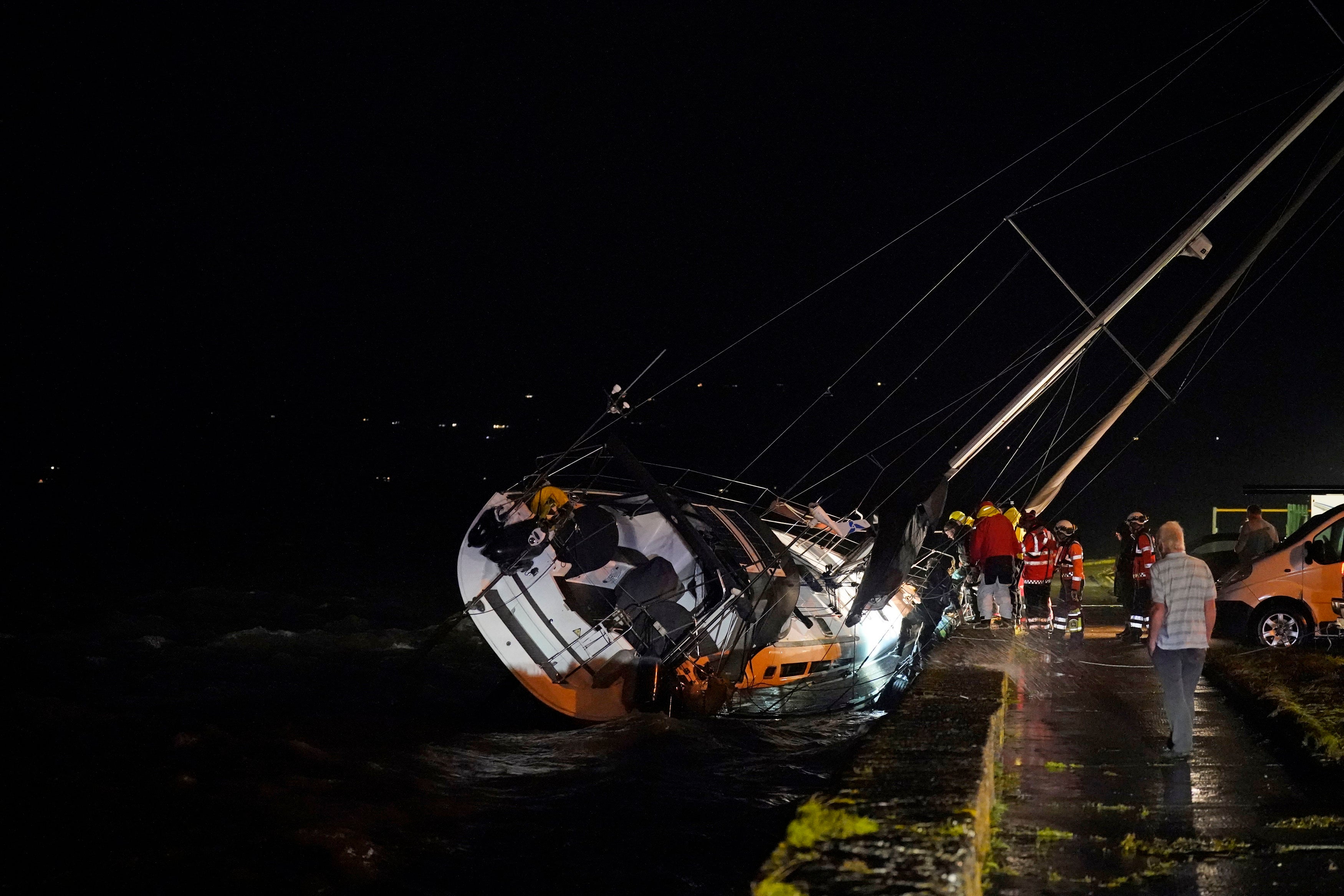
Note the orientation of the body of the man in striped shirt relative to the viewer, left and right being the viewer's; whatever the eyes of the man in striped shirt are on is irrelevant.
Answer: facing away from the viewer and to the left of the viewer

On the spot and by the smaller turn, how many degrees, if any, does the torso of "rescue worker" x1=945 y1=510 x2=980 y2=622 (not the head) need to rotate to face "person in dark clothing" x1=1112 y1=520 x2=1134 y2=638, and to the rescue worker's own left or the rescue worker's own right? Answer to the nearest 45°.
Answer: approximately 135° to the rescue worker's own left

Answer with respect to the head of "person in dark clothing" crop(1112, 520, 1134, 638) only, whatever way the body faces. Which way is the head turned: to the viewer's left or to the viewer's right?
to the viewer's left

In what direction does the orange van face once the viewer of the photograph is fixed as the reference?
facing to the left of the viewer

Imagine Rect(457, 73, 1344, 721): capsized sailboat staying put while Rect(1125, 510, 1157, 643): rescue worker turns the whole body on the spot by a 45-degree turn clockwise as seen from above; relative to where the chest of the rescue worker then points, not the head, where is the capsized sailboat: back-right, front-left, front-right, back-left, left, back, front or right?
left

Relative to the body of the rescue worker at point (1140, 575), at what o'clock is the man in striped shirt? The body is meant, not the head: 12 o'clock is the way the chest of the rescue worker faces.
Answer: The man in striped shirt is roughly at 9 o'clock from the rescue worker.

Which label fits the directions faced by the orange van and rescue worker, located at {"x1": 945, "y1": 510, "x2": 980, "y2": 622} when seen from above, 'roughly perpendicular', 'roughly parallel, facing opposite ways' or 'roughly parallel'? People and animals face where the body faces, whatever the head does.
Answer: roughly parallel

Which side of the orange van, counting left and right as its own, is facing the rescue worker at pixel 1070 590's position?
front

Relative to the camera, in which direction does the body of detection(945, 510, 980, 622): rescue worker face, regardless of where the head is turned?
to the viewer's left

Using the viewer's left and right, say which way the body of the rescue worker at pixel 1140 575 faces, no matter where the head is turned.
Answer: facing to the left of the viewer

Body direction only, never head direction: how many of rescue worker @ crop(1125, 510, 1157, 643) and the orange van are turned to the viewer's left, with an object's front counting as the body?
2

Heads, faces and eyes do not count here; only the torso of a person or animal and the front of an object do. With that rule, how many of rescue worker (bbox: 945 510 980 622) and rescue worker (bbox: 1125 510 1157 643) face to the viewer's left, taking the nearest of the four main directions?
2

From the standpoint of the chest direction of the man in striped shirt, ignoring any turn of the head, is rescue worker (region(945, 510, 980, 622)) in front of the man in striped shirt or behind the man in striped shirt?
in front

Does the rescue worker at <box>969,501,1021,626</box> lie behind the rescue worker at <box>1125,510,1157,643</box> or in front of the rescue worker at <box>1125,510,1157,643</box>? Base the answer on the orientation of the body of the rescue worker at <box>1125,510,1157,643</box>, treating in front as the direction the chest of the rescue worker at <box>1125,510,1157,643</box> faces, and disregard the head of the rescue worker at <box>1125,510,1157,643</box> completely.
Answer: in front
